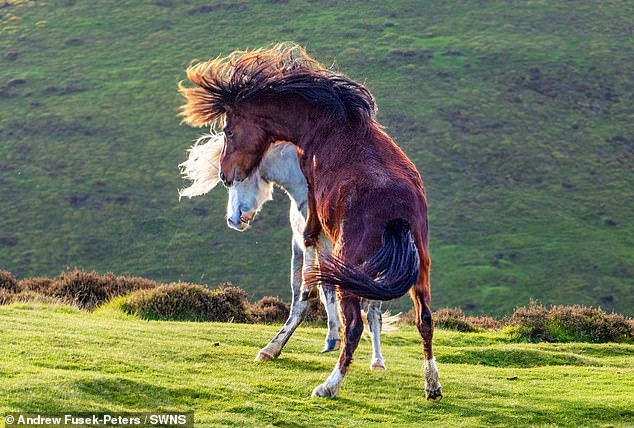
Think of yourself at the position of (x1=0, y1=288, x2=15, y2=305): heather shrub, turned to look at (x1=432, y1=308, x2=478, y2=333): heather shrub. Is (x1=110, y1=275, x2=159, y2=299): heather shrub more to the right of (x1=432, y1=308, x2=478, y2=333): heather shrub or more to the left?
left

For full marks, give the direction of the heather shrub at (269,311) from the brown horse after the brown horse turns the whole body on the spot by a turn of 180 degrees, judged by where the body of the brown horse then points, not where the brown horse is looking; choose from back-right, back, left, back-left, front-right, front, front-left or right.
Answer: back-left

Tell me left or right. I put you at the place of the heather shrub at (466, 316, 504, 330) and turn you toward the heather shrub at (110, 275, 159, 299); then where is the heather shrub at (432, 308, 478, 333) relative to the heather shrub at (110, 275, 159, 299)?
left

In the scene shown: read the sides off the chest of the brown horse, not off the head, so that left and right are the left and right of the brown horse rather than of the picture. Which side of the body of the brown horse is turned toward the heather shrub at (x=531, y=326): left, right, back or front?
right

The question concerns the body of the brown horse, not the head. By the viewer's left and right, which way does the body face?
facing away from the viewer and to the left of the viewer

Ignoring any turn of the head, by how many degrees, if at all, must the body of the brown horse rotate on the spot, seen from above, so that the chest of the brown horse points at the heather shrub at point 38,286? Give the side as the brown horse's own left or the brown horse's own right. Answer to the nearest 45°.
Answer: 0° — it already faces it

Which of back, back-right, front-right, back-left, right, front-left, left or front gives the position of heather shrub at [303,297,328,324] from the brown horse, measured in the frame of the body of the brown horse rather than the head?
front-right

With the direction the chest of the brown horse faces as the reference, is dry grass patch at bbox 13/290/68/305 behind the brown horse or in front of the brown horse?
in front

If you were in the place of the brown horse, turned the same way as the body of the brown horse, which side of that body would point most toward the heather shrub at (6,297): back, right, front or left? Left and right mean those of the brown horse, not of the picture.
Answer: front

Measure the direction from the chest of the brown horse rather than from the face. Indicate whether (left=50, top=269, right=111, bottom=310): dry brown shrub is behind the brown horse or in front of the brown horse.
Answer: in front

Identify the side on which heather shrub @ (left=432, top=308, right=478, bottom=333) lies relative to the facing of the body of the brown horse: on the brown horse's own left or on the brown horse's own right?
on the brown horse's own right
